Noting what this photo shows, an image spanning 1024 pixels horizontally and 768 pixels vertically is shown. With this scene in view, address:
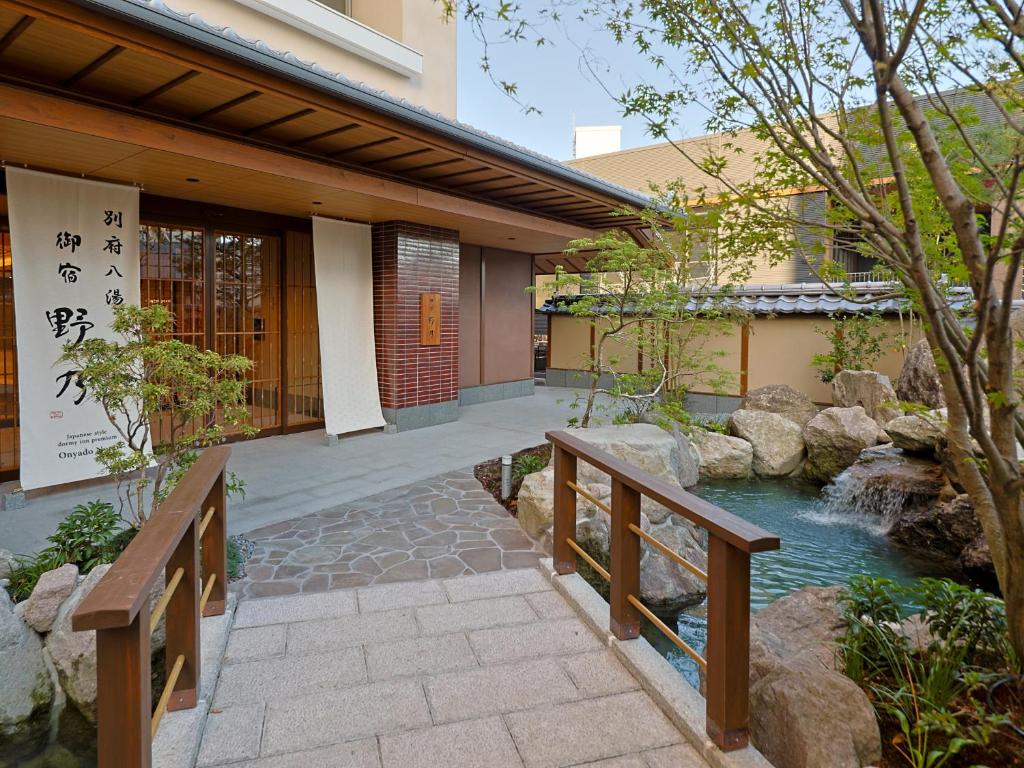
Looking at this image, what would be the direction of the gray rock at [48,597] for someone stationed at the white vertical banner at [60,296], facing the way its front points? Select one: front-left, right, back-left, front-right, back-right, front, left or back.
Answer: front-right

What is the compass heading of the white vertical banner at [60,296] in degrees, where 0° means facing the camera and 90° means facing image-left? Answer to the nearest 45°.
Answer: approximately 315°

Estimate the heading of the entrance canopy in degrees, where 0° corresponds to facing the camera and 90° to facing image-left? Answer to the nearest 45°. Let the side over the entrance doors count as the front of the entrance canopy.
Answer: approximately 315°

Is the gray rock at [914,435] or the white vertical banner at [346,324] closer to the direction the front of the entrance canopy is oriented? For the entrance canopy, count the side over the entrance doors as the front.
the gray rock

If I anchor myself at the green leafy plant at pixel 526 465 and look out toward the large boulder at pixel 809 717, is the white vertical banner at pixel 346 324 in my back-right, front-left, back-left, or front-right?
back-right

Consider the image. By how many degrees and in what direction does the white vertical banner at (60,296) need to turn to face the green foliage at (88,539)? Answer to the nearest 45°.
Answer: approximately 45° to its right

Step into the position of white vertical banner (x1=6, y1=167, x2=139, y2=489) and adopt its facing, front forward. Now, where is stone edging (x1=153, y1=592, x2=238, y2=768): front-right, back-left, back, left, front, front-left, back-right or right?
front-right
